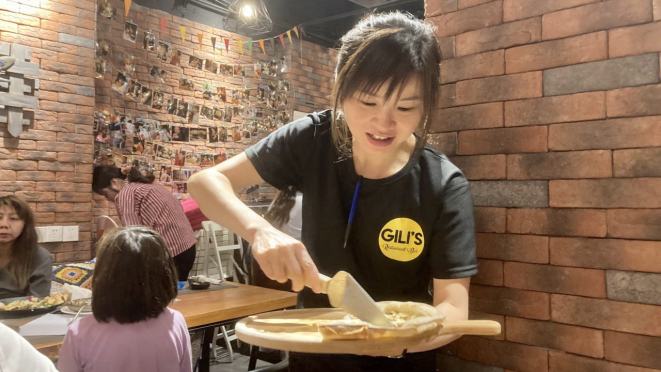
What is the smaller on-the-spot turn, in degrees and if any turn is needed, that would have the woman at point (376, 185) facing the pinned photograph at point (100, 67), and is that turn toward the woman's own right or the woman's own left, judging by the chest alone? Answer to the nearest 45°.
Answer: approximately 135° to the woman's own right

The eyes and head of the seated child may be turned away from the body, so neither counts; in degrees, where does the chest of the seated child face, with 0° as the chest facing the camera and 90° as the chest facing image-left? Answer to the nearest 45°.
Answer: approximately 180°

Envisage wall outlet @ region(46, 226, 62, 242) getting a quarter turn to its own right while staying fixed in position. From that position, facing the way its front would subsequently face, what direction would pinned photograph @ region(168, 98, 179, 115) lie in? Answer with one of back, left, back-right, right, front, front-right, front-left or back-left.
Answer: back-right

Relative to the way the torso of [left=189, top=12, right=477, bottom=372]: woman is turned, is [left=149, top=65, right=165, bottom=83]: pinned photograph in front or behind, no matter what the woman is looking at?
behind

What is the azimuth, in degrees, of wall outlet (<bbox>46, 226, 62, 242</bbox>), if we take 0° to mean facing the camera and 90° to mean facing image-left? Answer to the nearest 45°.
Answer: approximately 0°

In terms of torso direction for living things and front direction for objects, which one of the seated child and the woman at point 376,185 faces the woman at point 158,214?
the seated child

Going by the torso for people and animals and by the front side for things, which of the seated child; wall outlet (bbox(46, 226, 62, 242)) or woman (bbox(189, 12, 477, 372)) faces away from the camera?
the seated child

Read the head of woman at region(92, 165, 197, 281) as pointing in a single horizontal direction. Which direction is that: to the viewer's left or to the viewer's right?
to the viewer's left
